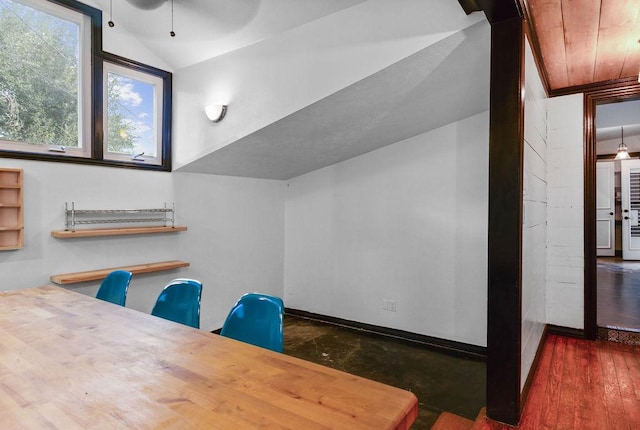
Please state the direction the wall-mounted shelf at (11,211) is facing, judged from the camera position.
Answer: facing the viewer

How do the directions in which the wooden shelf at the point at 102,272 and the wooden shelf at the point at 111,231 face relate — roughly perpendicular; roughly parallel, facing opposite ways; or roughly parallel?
roughly parallel

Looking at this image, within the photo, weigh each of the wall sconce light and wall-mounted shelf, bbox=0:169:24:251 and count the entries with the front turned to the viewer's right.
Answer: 0

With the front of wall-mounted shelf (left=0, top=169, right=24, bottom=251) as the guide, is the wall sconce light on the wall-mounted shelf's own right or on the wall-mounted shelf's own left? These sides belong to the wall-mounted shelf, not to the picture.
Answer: on the wall-mounted shelf's own left

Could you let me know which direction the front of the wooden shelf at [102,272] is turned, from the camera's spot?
facing the viewer and to the right of the viewer

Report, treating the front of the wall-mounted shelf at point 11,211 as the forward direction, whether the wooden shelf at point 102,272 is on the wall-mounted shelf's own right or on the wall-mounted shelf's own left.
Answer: on the wall-mounted shelf's own left

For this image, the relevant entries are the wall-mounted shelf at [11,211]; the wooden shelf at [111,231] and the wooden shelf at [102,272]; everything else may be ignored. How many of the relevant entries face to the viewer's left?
0

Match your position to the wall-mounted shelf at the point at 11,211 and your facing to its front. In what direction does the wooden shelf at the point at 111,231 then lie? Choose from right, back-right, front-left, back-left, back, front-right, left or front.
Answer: left

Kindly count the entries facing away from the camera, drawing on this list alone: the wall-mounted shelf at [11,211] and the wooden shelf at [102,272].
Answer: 0

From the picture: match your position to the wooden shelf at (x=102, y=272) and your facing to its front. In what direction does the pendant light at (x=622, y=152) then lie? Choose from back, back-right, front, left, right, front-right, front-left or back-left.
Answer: front-left

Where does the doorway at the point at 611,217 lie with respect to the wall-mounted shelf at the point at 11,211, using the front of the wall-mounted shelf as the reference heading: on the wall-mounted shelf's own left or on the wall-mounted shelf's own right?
on the wall-mounted shelf's own left

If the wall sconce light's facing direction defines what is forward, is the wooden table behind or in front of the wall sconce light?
in front

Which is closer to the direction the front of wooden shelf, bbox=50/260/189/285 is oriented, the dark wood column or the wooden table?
the dark wood column

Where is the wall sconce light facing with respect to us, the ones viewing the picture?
facing the viewer and to the left of the viewer
